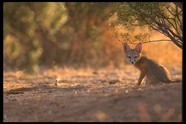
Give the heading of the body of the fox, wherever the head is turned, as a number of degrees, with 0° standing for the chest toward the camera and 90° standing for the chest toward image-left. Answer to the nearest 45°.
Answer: approximately 90°
